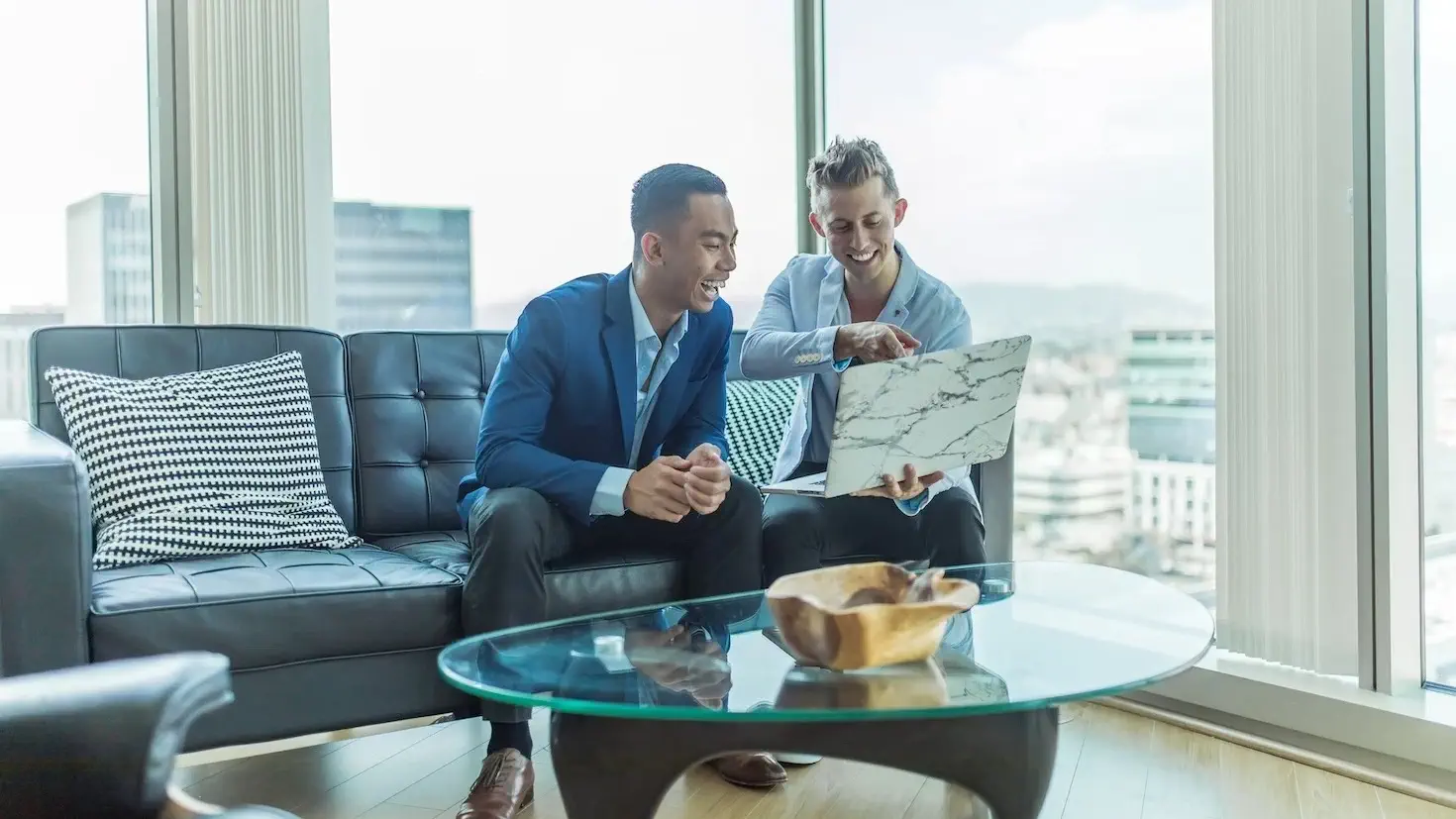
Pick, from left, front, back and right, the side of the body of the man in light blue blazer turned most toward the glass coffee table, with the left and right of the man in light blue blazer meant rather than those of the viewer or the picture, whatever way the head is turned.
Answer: front

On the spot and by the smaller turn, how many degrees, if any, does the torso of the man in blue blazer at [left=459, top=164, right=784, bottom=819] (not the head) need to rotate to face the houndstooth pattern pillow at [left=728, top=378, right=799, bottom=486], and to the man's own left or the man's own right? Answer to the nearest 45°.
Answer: approximately 90° to the man's own left

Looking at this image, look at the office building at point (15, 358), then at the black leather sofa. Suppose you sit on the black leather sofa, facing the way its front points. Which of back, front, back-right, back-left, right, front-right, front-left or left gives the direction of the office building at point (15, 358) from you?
back

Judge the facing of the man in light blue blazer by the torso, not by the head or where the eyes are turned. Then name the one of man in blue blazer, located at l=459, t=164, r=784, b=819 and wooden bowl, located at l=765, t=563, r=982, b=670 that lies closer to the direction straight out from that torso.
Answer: the wooden bowl

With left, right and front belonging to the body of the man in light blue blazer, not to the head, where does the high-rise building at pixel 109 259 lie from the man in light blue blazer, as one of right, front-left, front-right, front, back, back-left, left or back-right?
right

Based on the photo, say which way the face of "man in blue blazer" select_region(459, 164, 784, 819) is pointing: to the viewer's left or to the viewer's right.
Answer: to the viewer's right

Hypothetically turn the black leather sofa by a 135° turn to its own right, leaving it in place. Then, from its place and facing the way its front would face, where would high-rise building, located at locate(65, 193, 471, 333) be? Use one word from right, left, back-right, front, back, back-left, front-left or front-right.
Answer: right

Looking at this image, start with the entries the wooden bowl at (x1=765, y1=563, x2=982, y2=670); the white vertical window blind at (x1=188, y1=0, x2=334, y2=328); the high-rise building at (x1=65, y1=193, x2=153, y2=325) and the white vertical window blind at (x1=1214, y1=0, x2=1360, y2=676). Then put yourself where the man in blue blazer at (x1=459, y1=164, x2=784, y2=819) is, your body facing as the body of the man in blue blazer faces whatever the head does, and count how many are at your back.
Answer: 2

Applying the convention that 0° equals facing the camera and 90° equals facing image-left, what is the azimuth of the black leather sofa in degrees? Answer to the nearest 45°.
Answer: approximately 315°

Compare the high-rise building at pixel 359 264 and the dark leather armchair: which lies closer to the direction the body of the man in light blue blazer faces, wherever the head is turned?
the dark leather armchair

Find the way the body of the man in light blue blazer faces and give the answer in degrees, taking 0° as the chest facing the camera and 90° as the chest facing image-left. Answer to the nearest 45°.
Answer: approximately 0°

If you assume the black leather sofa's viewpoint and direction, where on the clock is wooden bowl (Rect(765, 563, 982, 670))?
The wooden bowl is roughly at 12 o'clock from the black leather sofa.

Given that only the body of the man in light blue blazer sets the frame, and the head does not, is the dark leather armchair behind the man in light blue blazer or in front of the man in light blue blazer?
in front
